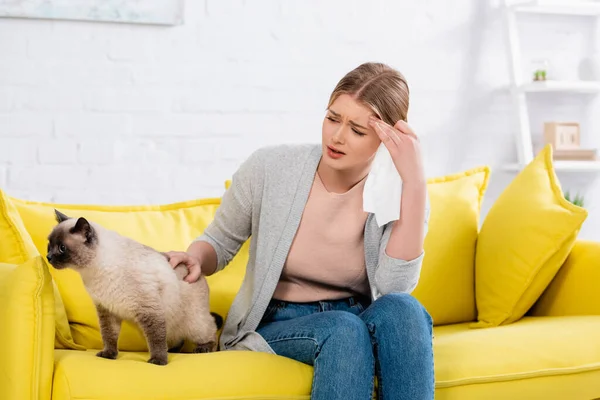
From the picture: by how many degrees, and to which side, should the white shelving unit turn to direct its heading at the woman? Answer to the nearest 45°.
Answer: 0° — it already faces them

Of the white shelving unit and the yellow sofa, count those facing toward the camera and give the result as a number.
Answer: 2

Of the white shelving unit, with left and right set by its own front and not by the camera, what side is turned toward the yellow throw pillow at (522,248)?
front

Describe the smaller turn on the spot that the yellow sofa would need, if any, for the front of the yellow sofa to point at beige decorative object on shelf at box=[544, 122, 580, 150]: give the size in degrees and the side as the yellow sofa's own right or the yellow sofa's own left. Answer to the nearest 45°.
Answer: approximately 135° to the yellow sofa's own left

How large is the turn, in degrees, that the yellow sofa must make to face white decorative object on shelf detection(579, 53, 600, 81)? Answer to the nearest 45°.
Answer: approximately 135° to its left

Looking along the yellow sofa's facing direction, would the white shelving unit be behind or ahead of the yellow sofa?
behind

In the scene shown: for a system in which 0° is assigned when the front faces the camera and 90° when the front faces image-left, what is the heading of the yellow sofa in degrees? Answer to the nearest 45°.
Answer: approximately 0°
